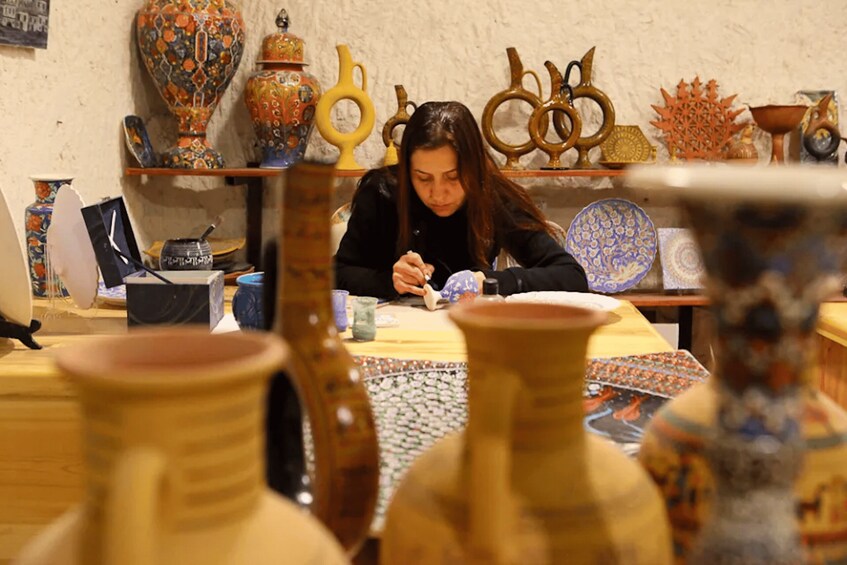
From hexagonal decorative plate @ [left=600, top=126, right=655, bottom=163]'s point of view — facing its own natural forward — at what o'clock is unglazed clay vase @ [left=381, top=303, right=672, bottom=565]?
The unglazed clay vase is roughly at 12 o'clock from the hexagonal decorative plate.

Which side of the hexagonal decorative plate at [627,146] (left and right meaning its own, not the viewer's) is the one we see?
front

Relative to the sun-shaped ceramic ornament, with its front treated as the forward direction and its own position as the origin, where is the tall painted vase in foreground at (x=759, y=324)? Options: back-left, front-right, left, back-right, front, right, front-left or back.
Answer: front

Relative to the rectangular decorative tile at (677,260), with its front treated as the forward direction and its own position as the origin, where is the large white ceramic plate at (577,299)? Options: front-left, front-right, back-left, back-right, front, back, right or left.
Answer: front

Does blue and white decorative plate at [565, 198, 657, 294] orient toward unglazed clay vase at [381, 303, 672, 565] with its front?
yes

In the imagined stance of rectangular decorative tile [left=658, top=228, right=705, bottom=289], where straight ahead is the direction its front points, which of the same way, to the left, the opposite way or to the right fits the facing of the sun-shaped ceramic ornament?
the same way

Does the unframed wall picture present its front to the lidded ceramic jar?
no

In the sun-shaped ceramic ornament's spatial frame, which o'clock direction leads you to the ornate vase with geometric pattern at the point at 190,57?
The ornate vase with geometric pattern is roughly at 2 o'clock from the sun-shaped ceramic ornament.

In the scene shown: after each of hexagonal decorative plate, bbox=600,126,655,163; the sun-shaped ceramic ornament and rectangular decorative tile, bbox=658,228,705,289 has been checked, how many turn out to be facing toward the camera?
3

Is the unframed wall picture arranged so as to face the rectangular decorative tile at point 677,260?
no

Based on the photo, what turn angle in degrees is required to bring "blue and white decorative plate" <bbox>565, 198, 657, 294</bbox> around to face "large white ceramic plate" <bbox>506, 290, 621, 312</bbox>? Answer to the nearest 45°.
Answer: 0° — it already faces it

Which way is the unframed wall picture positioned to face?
toward the camera

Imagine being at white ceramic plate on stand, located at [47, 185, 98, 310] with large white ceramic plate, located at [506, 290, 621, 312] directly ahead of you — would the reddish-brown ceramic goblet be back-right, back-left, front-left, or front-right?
front-left

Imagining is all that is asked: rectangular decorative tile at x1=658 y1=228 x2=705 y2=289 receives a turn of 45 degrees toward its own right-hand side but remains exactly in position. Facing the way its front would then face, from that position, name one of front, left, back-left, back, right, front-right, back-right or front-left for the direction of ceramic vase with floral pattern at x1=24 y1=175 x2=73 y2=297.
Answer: front

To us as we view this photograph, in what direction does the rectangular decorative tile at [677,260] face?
facing the viewer

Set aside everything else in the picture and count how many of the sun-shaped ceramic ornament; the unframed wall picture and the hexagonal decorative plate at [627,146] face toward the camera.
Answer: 3
